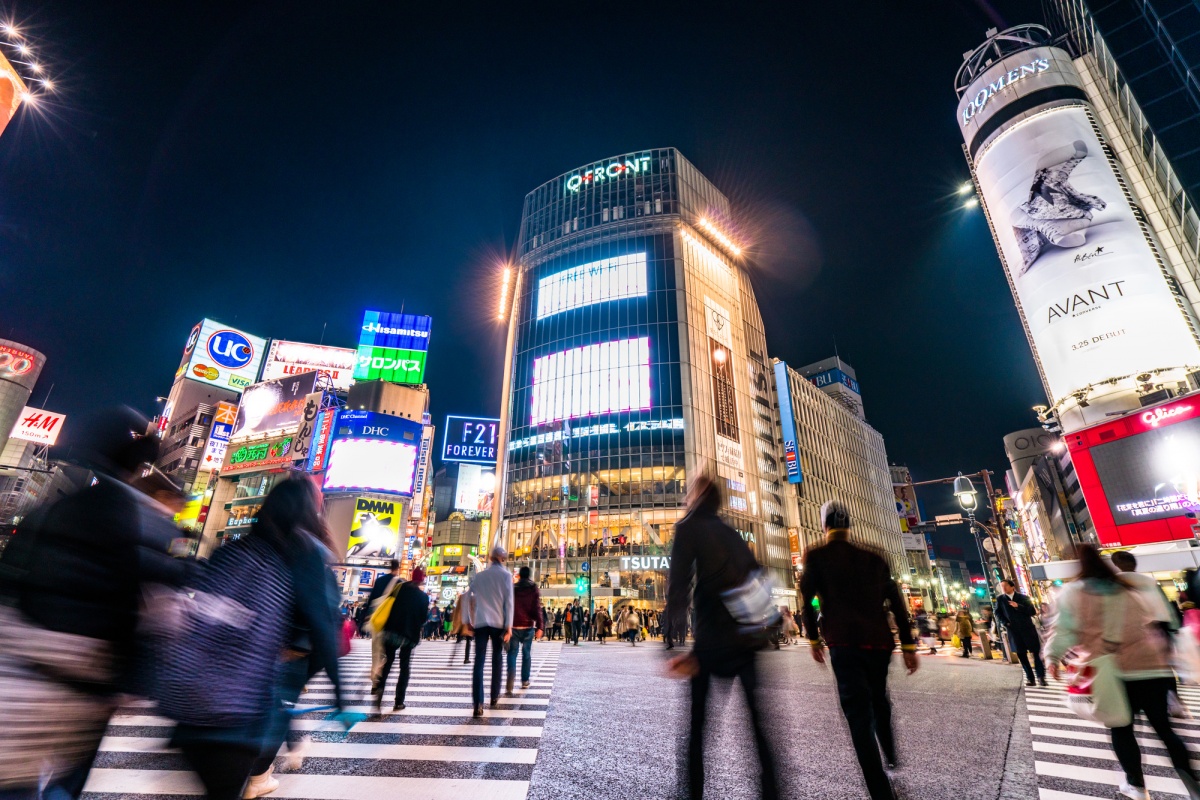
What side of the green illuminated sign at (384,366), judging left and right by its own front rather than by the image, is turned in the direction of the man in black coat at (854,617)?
front

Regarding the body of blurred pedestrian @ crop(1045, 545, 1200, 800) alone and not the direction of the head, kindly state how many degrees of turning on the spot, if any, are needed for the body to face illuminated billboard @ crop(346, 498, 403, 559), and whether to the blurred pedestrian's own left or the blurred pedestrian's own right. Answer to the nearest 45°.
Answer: approximately 45° to the blurred pedestrian's own left

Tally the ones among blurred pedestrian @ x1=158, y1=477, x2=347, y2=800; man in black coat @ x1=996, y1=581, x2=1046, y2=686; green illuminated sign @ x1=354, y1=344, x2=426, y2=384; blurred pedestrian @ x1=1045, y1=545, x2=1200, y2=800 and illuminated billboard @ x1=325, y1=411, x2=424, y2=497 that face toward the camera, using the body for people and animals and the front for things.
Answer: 3

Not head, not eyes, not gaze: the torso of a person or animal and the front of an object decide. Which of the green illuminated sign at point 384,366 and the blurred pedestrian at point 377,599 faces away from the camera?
the blurred pedestrian

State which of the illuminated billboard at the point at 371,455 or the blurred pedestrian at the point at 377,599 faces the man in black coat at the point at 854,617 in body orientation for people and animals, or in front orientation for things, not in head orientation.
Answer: the illuminated billboard

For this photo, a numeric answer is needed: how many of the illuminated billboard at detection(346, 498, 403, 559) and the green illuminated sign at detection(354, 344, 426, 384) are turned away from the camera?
0

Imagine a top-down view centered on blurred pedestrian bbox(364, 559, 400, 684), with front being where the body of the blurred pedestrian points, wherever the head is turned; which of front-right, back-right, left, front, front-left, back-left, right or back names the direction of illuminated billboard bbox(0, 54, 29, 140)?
front-left

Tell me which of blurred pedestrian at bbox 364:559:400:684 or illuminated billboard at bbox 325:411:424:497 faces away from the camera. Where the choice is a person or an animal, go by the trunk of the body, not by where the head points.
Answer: the blurred pedestrian

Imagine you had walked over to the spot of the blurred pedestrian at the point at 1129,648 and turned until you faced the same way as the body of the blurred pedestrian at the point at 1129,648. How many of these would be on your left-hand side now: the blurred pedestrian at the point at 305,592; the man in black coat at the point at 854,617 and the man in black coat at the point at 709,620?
3

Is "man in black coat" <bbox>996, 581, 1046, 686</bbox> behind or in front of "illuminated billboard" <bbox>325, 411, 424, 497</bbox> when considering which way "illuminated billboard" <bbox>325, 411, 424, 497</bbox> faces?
in front

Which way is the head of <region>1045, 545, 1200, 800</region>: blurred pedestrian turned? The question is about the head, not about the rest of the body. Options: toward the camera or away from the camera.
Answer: away from the camera

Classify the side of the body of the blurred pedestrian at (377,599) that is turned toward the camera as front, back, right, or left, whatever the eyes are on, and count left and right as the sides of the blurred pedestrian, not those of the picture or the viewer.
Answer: back

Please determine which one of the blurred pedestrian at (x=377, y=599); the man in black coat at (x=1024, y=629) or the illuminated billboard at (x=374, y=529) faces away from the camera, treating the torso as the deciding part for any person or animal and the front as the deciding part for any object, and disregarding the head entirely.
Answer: the blurred pedestrian

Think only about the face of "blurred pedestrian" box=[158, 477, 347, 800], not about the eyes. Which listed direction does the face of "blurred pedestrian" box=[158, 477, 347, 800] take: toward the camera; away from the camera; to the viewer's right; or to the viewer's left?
away from the camera

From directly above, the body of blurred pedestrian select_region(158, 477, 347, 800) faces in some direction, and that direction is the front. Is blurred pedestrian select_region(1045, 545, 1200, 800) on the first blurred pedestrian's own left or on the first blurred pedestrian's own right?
on the first blurred pedestrian's own right

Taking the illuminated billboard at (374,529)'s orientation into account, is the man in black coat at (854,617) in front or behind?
in front

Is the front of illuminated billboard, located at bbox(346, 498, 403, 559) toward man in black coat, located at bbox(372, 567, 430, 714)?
yes
